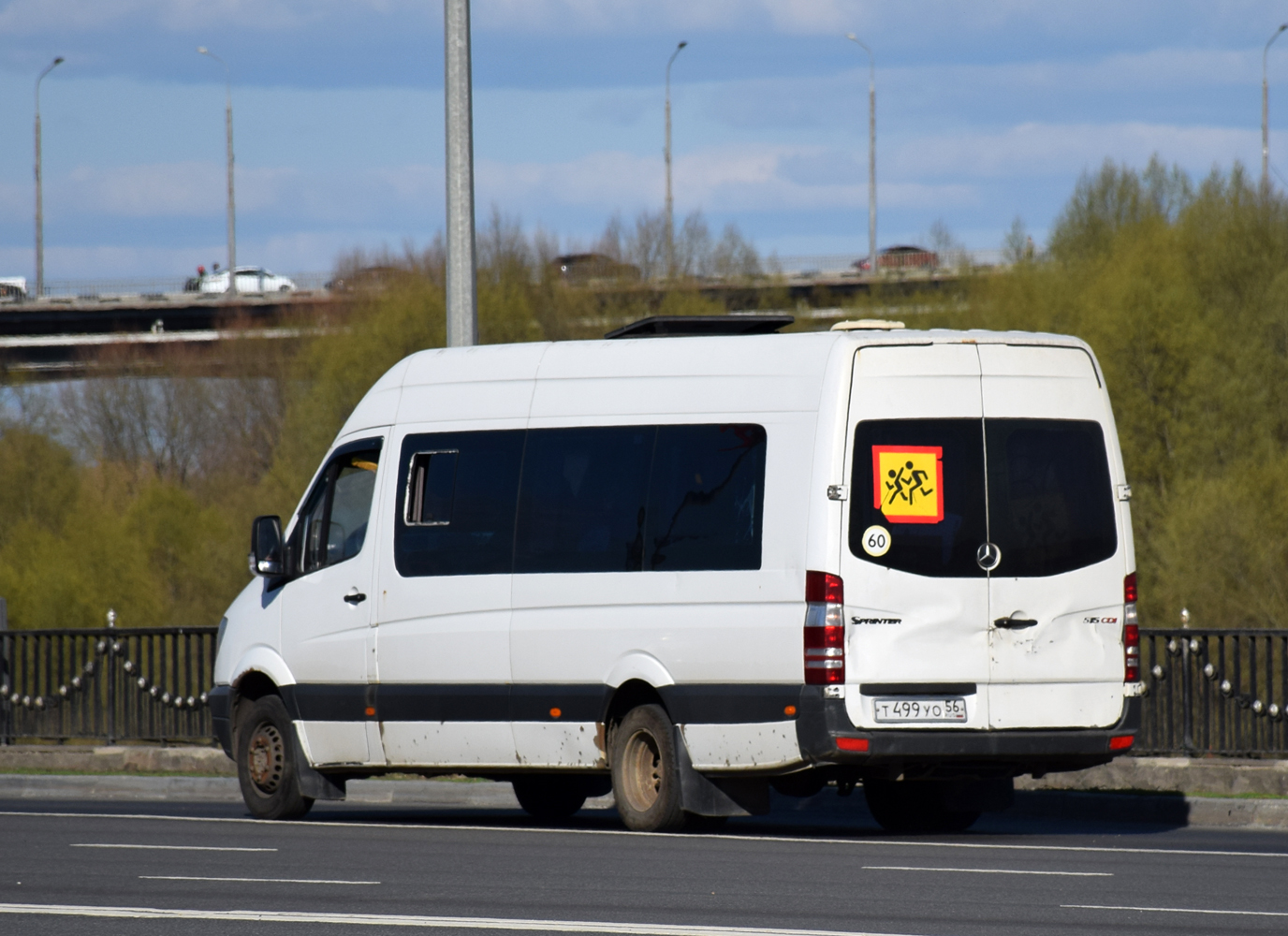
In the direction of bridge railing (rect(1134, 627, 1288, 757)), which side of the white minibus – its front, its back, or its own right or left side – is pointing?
right

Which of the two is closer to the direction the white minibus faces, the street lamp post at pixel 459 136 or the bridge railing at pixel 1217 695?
the street lamp post

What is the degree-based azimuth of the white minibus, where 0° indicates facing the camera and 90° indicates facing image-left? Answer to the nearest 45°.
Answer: approximately 135°

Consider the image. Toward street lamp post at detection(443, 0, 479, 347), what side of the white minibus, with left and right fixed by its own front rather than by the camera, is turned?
front
